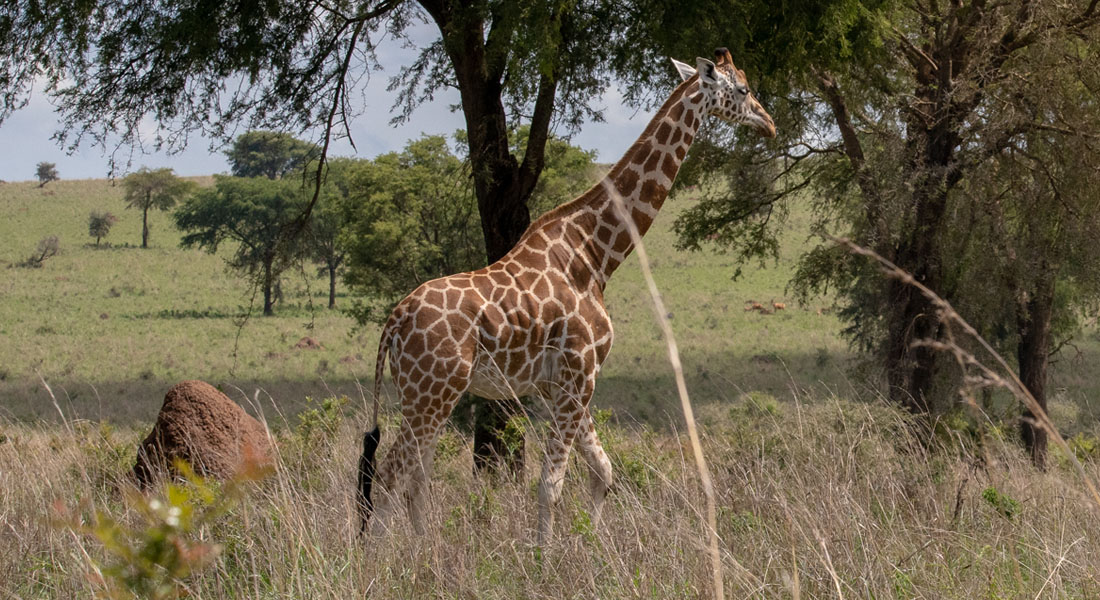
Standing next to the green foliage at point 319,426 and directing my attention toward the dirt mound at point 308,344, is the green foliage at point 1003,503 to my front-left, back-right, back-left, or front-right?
back-right

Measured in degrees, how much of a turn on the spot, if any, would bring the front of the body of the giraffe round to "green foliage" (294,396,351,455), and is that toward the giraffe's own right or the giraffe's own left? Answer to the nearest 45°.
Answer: approximately 135° to the giraffe's own left

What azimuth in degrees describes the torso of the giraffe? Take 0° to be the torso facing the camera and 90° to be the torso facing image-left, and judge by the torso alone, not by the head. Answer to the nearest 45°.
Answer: approximately 270°

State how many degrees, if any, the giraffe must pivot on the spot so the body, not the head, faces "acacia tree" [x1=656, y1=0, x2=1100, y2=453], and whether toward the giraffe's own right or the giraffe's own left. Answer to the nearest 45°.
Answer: approximately 45° to the giraffe's own left

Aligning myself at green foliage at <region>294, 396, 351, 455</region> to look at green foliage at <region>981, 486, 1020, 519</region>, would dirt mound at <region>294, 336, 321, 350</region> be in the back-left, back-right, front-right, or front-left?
back-left

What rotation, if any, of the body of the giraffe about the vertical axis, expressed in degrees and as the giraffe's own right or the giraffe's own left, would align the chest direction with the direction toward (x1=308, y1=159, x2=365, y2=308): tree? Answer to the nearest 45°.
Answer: approximately 90° to the giraffe's own left

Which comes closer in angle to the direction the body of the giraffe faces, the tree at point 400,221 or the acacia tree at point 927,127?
the acacia tree

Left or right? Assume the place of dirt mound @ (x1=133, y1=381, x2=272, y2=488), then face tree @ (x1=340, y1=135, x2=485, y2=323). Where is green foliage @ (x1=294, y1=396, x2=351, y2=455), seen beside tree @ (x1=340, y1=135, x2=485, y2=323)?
right

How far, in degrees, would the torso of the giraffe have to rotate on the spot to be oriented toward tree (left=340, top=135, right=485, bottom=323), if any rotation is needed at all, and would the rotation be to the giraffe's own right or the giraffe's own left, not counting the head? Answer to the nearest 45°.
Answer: approximately 90° to the giraffe's own left
